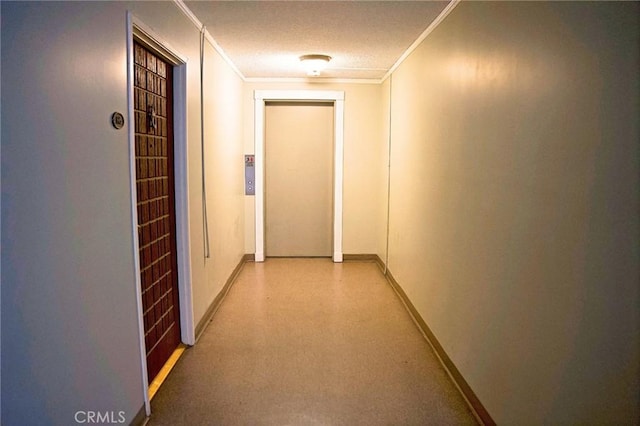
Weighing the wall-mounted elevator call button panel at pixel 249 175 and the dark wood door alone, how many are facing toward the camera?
1

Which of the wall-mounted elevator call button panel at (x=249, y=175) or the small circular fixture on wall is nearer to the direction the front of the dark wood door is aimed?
the wall-mounted elevator call button panel

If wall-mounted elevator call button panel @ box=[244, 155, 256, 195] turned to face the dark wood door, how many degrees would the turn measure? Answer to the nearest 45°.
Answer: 0° — it already faces it

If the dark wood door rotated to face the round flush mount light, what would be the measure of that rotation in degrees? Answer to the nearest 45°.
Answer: approximately 45° to its left

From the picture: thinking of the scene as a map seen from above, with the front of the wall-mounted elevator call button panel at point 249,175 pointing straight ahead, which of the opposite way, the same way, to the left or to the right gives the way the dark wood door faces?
to the left

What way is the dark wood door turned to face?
to the viewer's right

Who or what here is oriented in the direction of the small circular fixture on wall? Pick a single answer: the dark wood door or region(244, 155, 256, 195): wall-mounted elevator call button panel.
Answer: the wall-mounted elevator call button panel

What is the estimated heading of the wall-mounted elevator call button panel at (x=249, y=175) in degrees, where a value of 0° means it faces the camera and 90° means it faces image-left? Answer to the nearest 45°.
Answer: approximately 0°
